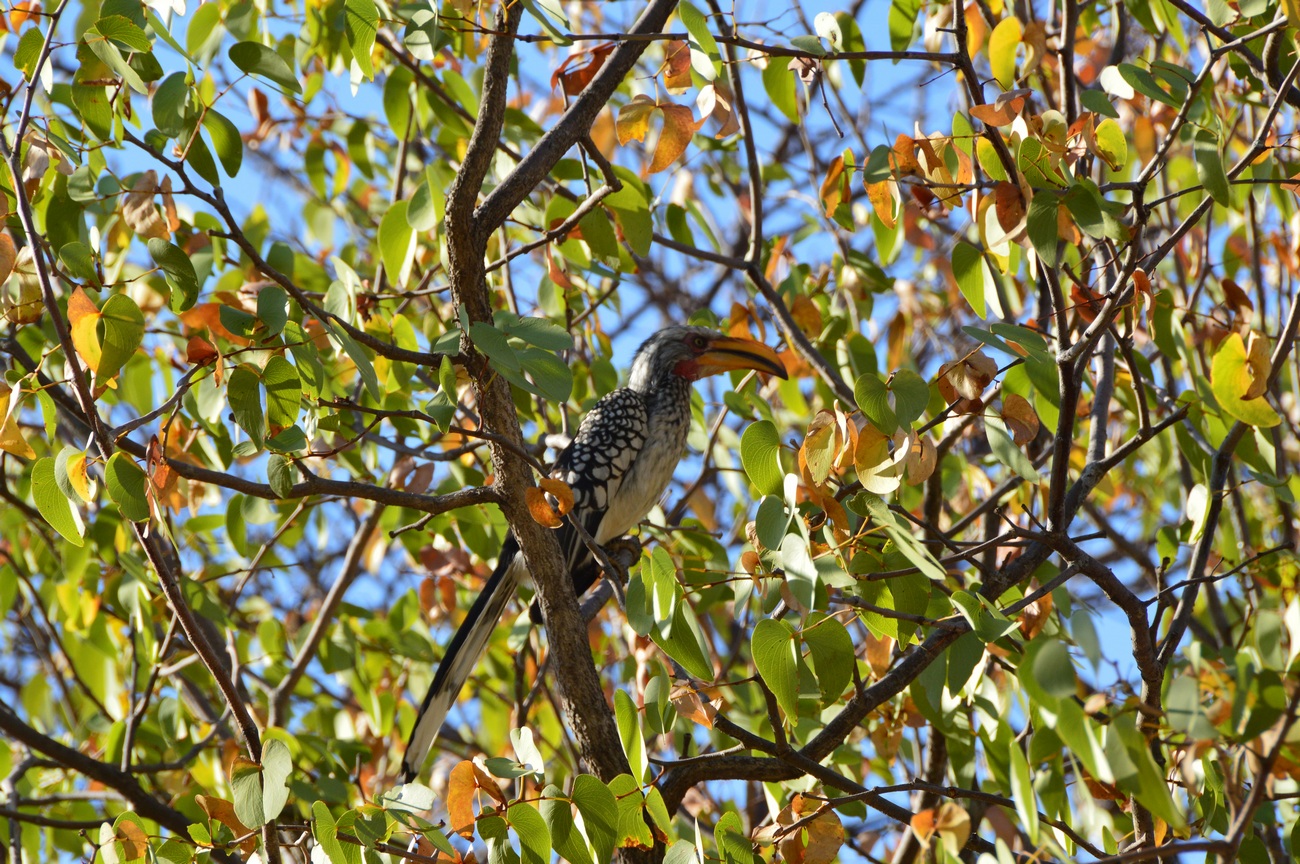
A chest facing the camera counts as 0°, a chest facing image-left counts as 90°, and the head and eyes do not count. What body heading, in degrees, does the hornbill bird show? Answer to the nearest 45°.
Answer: approximately 270°

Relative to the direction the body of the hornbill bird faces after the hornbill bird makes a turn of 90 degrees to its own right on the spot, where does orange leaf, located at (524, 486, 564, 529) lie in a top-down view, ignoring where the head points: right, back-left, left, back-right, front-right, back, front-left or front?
front

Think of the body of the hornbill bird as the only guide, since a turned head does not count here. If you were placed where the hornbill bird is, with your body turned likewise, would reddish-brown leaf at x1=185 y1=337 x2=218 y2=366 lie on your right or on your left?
on your right

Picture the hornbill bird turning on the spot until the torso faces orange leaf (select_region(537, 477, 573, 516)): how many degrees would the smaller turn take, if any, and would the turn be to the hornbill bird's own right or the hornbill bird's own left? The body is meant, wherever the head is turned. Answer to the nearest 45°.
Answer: approximately 90° to the hornbill bird's own right
